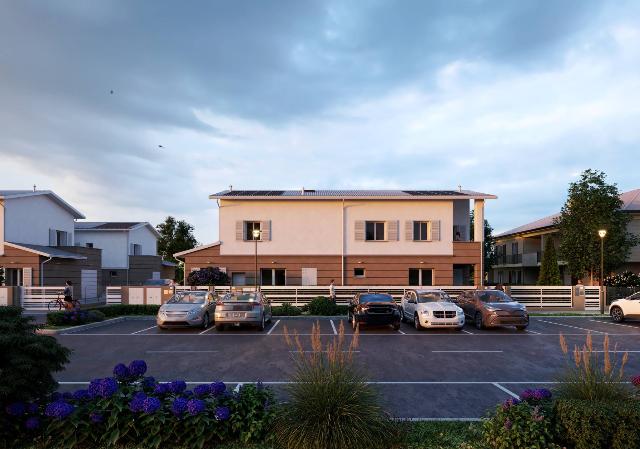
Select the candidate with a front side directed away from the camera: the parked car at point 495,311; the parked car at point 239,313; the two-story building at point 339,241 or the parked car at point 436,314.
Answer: the parked car at point 239,313

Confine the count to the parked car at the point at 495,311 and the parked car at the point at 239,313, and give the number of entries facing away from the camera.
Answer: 1

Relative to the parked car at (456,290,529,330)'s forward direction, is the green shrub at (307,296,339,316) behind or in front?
behind

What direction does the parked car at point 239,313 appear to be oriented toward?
away from the camera

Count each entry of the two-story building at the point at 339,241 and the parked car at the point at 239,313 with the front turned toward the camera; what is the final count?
1

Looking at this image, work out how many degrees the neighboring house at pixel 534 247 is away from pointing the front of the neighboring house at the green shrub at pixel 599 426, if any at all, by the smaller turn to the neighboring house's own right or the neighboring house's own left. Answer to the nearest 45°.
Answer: approximately 45° to the neighboring house's own left

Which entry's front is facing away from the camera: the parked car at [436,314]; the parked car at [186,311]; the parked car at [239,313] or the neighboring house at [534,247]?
the parked car at [239,313]

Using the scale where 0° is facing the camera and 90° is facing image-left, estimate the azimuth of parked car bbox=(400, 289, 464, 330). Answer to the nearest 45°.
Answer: approximately 315°
